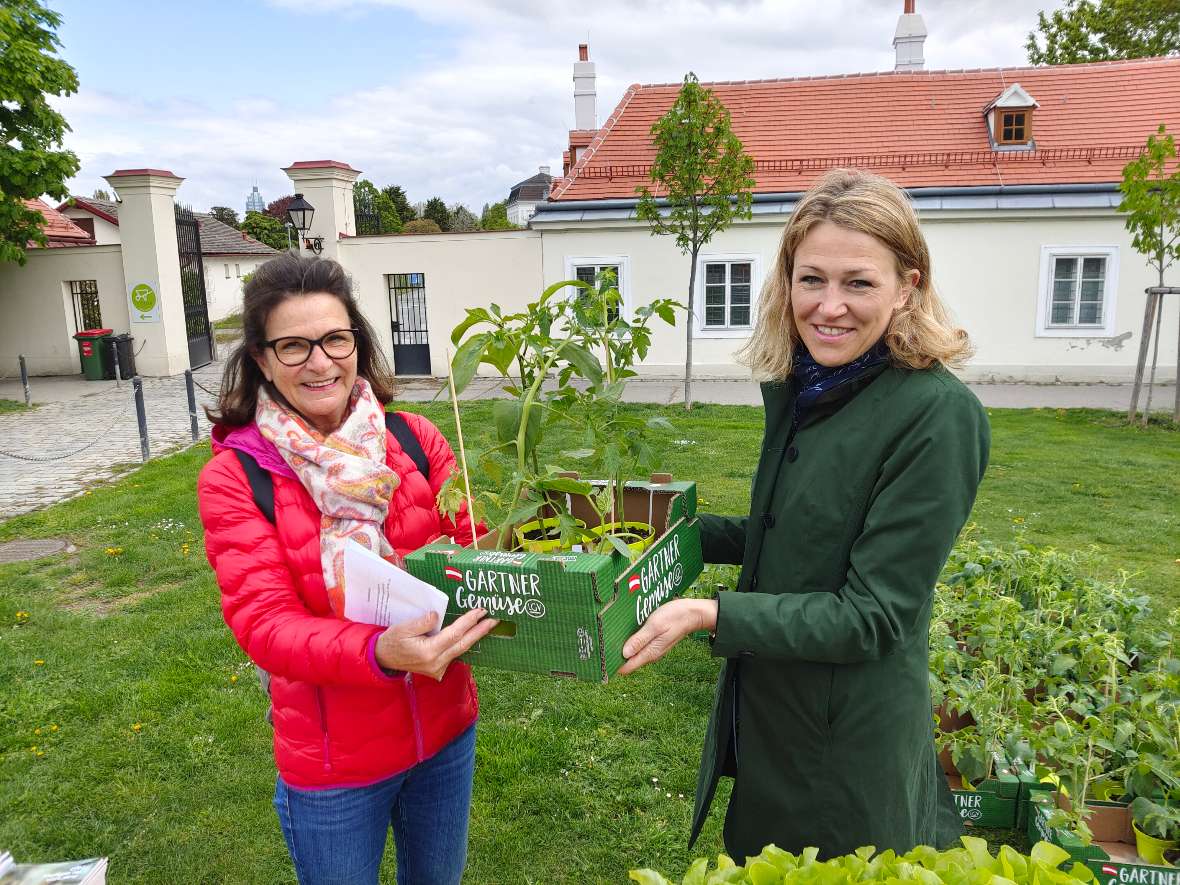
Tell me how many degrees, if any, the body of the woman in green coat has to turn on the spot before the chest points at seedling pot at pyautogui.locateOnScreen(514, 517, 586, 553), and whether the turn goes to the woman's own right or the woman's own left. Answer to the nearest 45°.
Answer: approximately 45° to the woman's own right

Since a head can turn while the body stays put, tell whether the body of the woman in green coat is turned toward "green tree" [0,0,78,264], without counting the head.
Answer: no

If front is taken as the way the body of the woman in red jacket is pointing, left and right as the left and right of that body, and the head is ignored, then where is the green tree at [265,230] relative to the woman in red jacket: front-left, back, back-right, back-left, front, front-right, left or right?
back-left

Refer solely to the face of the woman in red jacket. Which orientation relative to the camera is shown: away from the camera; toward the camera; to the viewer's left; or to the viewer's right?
toward the camera

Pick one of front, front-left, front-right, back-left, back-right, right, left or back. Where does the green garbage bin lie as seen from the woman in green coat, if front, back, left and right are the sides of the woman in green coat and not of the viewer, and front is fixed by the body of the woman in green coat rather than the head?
right

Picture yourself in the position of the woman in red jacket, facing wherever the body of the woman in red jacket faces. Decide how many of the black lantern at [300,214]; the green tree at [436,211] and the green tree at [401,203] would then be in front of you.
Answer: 0

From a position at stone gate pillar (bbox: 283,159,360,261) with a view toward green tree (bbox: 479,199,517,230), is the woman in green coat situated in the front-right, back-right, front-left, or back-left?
back-right

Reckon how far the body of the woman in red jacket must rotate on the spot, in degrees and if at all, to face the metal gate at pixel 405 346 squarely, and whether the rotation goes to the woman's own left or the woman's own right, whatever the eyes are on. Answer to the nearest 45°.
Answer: approximately 135° to the woman's own left

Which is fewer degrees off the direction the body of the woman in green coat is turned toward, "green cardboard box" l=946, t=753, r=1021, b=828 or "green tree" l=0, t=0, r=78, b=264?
the green tree

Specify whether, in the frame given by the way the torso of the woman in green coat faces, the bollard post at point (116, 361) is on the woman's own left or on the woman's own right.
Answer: on the woman's own right

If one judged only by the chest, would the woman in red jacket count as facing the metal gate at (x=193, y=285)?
no

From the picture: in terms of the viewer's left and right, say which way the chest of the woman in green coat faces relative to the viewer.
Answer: facing the viewer and to the left of the viewer

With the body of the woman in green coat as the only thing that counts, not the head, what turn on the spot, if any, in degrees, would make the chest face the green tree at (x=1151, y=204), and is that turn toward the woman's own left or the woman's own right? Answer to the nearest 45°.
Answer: approximately 135° to the woman's own right

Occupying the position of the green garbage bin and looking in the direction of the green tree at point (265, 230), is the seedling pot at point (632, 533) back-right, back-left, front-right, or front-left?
back-right

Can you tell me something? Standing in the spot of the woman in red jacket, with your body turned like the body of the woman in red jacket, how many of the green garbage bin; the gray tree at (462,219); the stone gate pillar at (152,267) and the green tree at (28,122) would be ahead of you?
0

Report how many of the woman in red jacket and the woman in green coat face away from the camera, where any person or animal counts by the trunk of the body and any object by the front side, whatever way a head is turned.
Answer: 0

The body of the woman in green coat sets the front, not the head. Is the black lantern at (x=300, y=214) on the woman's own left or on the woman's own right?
on the woman's own right

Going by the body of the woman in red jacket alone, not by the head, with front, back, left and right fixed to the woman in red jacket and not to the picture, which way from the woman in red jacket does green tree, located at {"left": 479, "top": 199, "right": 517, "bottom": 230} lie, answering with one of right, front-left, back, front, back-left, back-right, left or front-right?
back-left

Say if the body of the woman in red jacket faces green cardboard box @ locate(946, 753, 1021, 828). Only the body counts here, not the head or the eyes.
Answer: no
